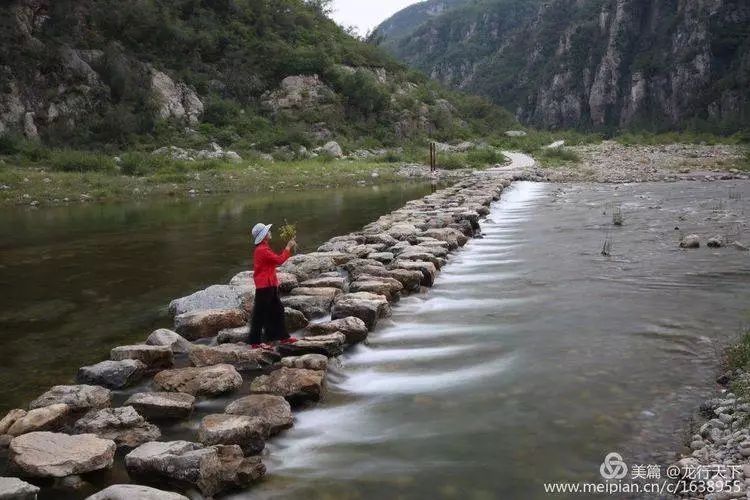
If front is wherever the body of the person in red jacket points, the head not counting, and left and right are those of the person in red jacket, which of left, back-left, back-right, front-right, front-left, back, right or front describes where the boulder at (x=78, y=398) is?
back-right

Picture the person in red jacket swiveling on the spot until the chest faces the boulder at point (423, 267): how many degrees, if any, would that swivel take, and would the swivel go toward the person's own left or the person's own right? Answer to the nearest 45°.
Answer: approximately 45° to the person's own left

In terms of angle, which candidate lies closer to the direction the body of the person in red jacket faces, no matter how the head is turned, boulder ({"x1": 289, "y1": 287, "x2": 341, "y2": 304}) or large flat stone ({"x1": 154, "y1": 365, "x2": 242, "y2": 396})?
the boulder

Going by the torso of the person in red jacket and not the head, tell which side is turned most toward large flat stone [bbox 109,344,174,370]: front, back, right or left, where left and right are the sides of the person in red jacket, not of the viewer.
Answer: back

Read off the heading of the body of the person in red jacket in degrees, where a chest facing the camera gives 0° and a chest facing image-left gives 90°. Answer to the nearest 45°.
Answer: approximately 270°

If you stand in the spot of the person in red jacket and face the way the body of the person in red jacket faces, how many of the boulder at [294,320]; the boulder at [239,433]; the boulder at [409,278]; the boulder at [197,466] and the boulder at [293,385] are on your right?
3

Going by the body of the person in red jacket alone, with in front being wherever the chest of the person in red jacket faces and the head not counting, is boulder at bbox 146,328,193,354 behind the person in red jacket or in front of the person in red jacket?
behind
